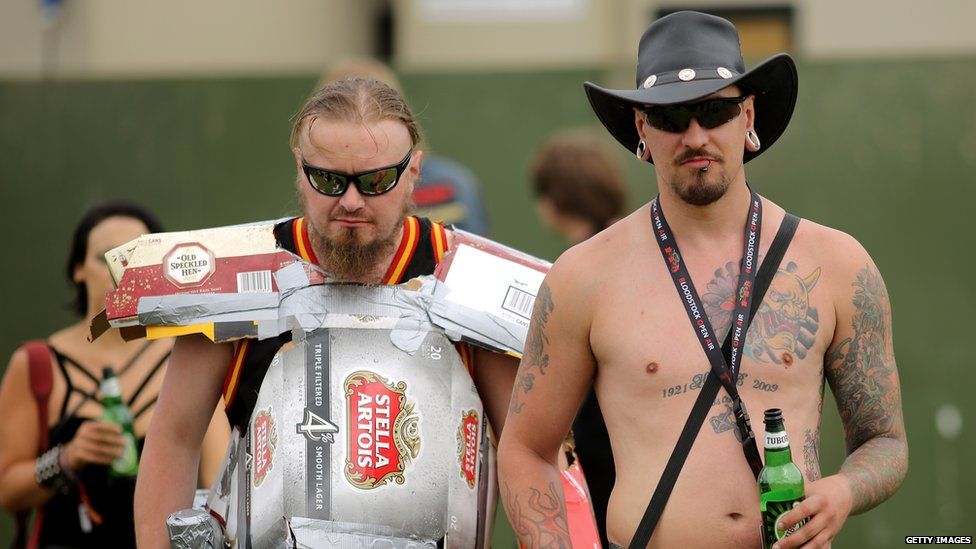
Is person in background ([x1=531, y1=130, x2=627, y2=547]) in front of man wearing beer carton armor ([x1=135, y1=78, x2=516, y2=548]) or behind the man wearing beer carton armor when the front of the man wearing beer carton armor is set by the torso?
behind

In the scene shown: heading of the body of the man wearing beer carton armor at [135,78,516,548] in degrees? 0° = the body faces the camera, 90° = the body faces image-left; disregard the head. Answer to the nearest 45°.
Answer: approximately 0°

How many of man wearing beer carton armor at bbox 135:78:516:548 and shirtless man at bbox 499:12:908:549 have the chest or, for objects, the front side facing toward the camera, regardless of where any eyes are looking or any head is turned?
2

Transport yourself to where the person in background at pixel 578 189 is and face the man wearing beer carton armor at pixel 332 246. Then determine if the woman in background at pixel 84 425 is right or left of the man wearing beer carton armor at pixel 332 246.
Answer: right

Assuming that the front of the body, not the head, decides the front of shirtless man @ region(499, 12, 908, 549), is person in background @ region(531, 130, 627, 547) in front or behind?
behind

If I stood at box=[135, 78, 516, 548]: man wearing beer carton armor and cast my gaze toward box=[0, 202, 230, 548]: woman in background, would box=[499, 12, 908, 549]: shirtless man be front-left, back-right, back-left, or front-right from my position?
back-right

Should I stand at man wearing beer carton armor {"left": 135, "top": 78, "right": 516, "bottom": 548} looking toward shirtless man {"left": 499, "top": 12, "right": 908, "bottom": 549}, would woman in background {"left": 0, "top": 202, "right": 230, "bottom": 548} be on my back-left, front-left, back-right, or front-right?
back-left

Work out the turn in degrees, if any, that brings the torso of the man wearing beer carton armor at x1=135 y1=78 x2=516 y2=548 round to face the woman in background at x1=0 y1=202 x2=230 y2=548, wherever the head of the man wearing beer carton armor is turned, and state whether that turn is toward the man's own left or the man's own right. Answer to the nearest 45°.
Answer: approximately 135° to the man's own right
